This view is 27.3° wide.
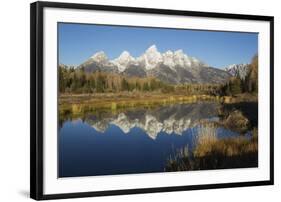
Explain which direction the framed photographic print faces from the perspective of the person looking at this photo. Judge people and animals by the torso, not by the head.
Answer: facing the viewer and to the right of the viewer
